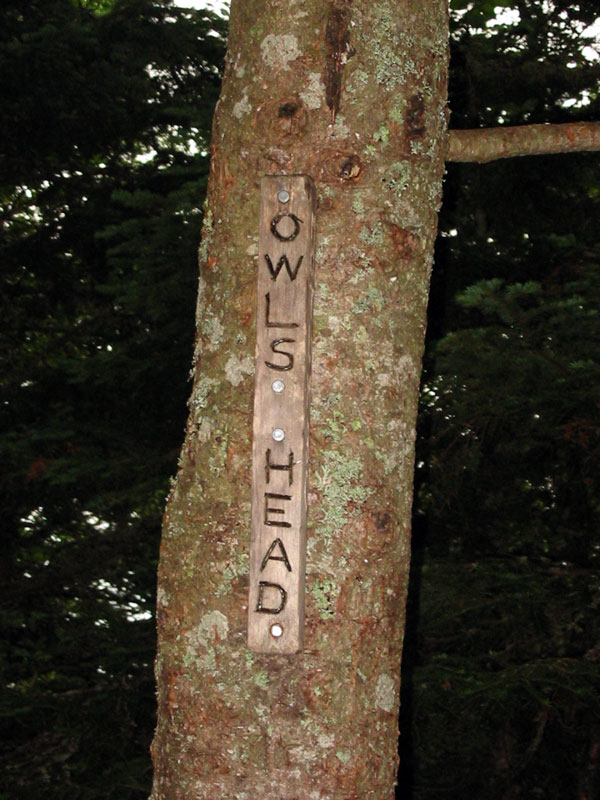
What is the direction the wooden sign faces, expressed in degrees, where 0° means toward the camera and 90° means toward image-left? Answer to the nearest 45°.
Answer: approximately 0°
